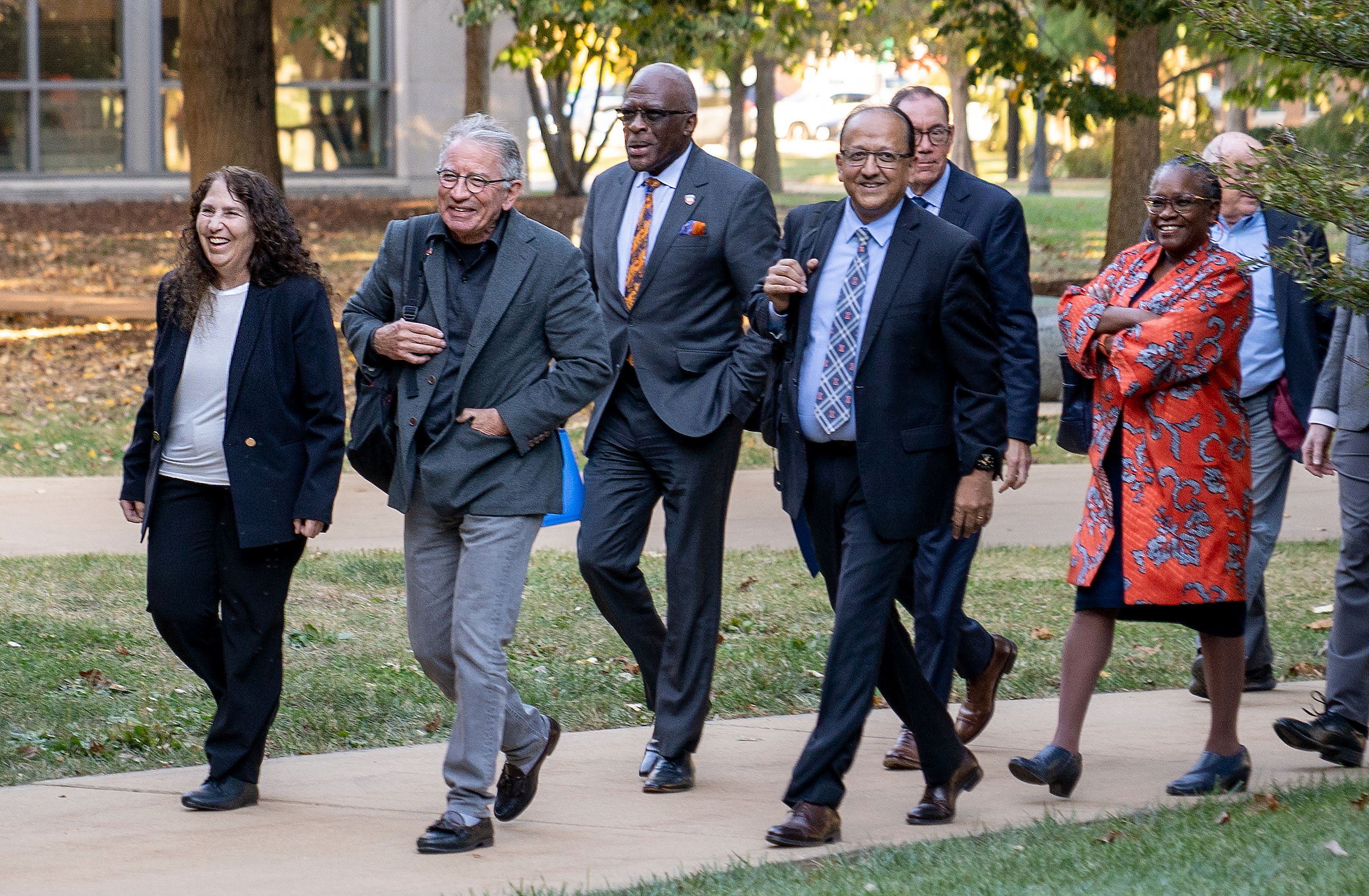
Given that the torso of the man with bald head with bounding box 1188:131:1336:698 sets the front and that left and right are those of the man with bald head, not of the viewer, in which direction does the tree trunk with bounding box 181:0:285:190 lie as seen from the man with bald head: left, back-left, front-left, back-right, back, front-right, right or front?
right

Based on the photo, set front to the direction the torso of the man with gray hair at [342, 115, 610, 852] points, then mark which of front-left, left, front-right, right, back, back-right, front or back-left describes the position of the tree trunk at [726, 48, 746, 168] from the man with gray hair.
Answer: back-right

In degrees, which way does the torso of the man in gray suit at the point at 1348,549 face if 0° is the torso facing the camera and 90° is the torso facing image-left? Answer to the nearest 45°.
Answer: approximately 45°

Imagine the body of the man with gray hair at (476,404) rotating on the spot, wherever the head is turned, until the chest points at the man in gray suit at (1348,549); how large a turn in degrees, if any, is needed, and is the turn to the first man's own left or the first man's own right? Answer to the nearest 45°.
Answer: approximately 135° to the first man's own left

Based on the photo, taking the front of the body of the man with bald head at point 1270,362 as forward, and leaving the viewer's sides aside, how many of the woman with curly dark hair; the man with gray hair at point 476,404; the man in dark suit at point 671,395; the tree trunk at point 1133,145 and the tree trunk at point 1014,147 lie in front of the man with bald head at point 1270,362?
3

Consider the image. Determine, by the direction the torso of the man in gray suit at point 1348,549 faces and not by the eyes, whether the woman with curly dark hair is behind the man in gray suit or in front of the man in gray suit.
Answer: in front

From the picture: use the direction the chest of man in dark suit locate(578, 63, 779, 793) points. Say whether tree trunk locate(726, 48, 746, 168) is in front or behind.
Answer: behind

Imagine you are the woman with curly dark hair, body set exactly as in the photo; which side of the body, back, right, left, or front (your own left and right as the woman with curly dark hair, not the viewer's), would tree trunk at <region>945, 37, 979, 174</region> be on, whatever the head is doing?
back

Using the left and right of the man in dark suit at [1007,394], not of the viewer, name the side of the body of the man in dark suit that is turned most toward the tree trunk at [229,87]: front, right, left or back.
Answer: right
